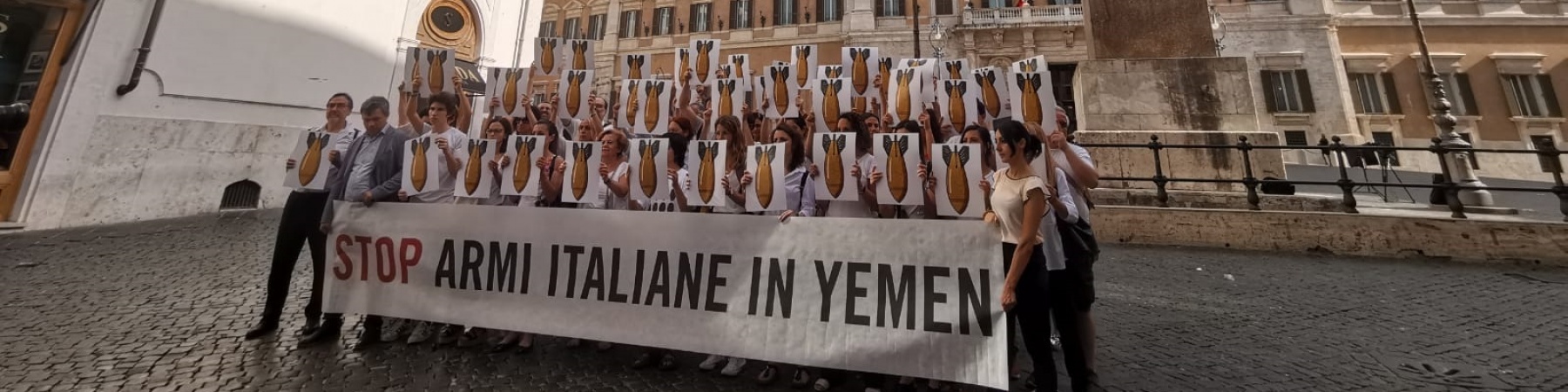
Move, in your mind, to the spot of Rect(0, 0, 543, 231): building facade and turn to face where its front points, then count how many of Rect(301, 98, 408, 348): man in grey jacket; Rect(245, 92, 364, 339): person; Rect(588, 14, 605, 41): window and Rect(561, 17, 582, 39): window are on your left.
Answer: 2

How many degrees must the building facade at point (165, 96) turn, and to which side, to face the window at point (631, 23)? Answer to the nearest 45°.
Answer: approximately 90° to its left

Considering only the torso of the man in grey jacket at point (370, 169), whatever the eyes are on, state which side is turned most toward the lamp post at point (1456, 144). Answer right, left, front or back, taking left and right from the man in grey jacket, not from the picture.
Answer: left

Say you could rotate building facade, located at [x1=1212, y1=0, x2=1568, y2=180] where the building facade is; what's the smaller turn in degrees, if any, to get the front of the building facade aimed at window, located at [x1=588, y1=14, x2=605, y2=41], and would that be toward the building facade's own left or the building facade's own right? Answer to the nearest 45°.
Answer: approximately 45° to the building facade's own right

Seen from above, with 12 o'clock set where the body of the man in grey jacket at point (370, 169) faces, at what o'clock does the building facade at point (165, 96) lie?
The building facade is roughly at 4 o'clock from the man in grey jacket.

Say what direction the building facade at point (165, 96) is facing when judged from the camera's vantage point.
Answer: facing the viewer and to the right of the viewer

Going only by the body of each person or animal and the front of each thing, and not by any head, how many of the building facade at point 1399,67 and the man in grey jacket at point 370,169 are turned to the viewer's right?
0

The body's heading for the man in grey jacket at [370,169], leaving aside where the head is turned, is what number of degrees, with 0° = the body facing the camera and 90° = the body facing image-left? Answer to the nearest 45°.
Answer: approximately 45°

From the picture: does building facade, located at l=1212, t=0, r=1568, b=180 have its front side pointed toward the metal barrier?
yes

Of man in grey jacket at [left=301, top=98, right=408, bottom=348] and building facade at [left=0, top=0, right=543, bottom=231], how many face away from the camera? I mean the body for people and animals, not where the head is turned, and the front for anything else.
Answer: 0

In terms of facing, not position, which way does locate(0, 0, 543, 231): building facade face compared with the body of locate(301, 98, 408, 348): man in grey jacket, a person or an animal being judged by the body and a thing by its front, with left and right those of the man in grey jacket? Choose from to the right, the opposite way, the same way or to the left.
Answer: to the left

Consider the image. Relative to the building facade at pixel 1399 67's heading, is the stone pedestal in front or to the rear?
in front
